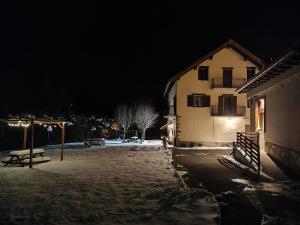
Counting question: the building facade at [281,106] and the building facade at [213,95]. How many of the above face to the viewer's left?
1

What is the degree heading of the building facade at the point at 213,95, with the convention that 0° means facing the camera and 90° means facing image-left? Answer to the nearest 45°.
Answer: approximately 0°

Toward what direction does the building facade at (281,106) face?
to the viewer's left

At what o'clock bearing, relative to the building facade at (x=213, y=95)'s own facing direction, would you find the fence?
The fence is roughly at 12 o'clock from the building facade.

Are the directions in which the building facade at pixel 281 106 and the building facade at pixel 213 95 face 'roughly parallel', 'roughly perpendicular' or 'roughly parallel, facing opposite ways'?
roughly perpendicular

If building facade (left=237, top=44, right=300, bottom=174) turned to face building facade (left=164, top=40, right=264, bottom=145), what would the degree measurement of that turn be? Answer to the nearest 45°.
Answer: approximately 90° to its right
